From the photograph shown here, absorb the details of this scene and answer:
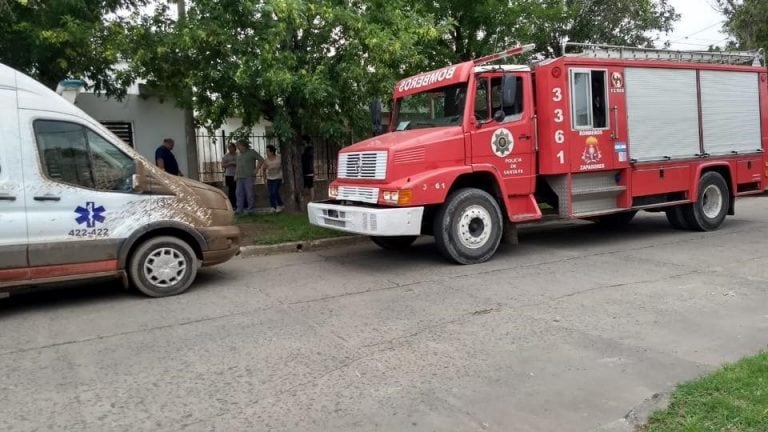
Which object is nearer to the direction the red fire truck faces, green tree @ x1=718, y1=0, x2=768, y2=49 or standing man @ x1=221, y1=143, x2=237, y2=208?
the standing man

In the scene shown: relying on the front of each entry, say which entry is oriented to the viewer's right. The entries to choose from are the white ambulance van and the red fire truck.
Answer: the white ambulance van

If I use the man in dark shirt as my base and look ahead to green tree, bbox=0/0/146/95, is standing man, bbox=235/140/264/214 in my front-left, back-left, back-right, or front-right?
back-left

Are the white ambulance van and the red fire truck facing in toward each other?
yes

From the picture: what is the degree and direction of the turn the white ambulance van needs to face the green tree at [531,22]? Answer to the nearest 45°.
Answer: approximately 45° to its left

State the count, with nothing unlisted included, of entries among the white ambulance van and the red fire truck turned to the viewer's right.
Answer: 1

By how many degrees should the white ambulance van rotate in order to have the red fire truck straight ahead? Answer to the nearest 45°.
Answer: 0° — it already faces it

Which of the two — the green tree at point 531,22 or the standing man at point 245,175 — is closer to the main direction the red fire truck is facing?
the standing man

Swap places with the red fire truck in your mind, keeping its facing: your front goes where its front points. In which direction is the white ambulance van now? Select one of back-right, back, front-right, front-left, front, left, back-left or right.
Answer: front

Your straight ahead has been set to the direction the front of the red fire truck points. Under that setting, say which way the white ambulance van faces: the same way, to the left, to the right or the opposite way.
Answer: the opposite way

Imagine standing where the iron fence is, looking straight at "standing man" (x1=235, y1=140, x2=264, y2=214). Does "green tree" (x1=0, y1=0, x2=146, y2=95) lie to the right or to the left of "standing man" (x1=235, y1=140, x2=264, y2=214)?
right

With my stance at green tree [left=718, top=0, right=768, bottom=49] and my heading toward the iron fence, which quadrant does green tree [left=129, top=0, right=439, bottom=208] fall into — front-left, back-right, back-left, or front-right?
front-left

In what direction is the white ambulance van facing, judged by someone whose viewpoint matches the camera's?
facing to the right of the viewer

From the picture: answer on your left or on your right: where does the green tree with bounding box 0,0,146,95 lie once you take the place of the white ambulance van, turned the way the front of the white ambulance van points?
on your left

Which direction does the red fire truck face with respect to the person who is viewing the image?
facing the viewer and to the left of the viewer
